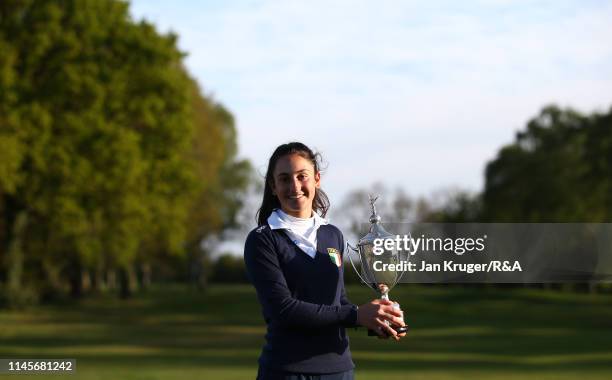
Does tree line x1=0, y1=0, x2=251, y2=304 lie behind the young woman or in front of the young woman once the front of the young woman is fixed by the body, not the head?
behind

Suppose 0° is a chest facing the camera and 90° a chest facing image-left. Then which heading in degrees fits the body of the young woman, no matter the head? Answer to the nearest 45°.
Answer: approximately 315°
